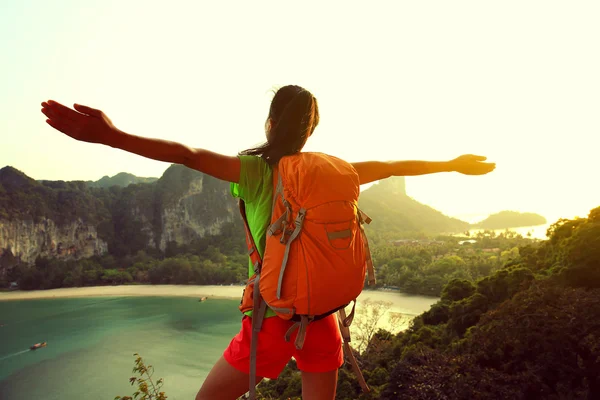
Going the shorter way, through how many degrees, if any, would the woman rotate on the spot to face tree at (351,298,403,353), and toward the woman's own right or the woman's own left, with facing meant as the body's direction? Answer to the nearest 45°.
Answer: approximately 45° to the woman's own right

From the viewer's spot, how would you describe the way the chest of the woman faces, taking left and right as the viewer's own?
facing away from the viewer and to the left of the viewer

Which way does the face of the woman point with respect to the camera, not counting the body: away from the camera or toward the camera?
away from the camera

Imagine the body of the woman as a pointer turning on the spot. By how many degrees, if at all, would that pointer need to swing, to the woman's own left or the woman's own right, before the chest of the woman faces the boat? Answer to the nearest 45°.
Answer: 0° — they already face it
